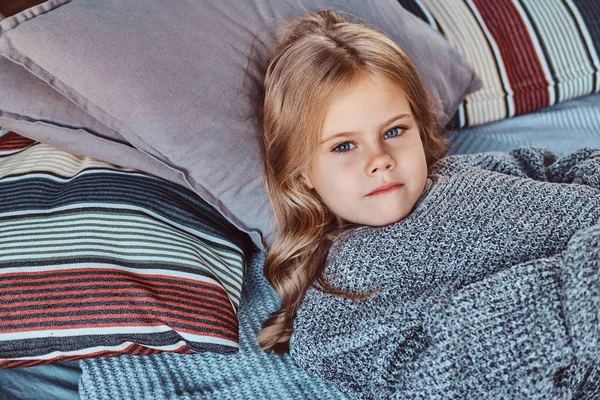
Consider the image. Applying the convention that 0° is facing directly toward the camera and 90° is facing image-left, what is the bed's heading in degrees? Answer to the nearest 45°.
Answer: approximately 315°
